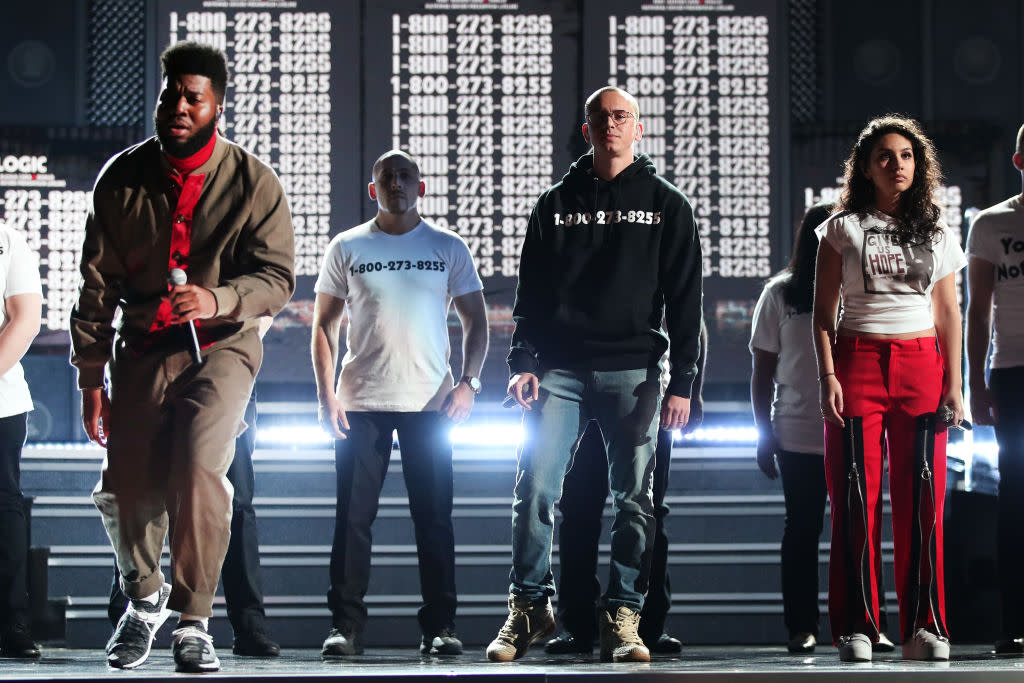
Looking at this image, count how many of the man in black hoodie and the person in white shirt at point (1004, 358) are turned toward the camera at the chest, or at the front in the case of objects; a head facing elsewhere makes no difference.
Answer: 2

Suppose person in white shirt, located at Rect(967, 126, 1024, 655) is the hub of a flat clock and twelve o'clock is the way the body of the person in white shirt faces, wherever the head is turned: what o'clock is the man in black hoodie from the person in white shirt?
The man in black hoodie is roughly at 2 o'clock from the person in white shirt.

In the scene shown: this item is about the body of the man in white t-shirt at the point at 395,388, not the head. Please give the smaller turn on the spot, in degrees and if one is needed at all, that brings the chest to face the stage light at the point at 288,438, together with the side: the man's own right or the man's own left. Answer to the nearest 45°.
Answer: approximately 180°

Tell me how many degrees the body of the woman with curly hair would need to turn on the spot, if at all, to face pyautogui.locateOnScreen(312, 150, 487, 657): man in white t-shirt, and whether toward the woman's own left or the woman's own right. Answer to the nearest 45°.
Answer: approximately 90° to the woman's own right

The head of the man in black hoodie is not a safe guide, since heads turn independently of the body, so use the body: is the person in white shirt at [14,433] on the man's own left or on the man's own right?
on the man's own right

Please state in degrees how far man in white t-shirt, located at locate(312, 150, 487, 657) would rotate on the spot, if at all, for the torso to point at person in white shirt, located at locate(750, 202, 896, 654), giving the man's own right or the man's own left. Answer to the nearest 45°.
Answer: approximately 90° to the man's own left
